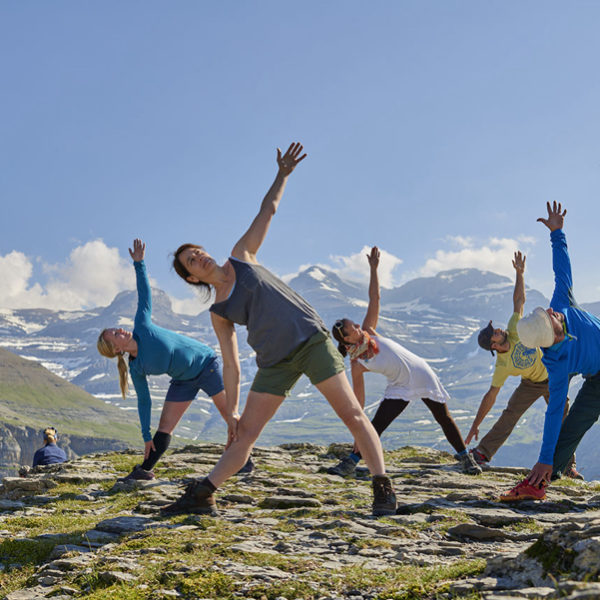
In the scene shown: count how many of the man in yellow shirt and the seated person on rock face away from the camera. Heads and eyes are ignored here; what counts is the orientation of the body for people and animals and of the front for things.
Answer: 1

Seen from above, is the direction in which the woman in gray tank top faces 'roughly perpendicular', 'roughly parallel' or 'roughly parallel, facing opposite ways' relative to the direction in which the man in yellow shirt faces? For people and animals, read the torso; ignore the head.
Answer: roughly parallel

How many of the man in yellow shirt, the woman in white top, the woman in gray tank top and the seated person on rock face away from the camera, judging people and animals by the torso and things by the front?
1

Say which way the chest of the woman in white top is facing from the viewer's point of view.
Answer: toward the camera

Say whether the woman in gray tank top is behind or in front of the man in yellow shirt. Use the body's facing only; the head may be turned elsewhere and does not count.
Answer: in front

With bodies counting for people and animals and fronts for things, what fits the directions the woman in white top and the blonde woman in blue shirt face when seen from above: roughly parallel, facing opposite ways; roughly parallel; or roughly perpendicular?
roughly parallel

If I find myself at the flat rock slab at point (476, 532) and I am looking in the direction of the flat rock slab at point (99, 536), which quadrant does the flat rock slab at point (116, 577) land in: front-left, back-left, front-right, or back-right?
front-left

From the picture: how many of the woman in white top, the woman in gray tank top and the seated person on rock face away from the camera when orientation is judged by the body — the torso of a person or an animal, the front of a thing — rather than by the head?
1

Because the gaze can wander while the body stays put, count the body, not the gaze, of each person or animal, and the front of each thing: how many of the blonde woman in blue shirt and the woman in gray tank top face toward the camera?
2

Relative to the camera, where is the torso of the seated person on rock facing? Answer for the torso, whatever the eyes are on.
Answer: away from the camera

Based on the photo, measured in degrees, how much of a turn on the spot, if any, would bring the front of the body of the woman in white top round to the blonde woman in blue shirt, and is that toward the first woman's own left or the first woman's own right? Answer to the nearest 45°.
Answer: approximately 90° to the first woman's own right

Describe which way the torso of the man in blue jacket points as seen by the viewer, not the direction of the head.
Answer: toward the camera

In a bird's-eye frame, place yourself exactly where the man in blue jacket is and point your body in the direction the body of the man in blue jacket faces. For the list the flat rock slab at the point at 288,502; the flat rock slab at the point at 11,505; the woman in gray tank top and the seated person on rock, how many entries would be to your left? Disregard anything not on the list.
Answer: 0
